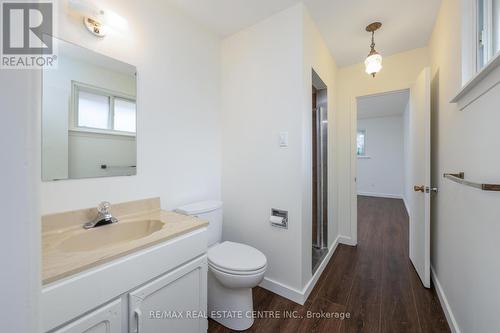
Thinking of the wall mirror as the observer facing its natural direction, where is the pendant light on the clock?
The pendant light is roughly at 11 o'clock from the wall mirror.

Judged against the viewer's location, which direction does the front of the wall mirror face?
facing the viewer and to the right of the viewer

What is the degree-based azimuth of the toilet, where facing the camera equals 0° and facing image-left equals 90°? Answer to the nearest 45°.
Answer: approximately 315°

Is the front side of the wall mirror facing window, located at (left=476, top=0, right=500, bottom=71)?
yes

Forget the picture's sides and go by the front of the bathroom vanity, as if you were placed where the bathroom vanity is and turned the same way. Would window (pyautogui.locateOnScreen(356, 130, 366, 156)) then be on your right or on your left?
on your left

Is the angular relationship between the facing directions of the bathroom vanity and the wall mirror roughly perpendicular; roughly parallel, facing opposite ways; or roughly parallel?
roughly parallel

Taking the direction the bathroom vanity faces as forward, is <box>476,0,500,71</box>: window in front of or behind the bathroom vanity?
in front

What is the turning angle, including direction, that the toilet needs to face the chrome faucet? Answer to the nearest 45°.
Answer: approximately 135° to its right

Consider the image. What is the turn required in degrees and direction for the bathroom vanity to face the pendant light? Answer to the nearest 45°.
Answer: approximately 45° to its left

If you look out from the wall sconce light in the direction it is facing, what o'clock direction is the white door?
The white door is roughly at 11 o'clock from the wall sconce light.

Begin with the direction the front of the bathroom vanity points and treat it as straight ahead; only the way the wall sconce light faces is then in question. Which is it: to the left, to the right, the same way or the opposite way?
the same way

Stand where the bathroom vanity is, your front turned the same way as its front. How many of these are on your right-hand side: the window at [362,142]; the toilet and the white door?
0
